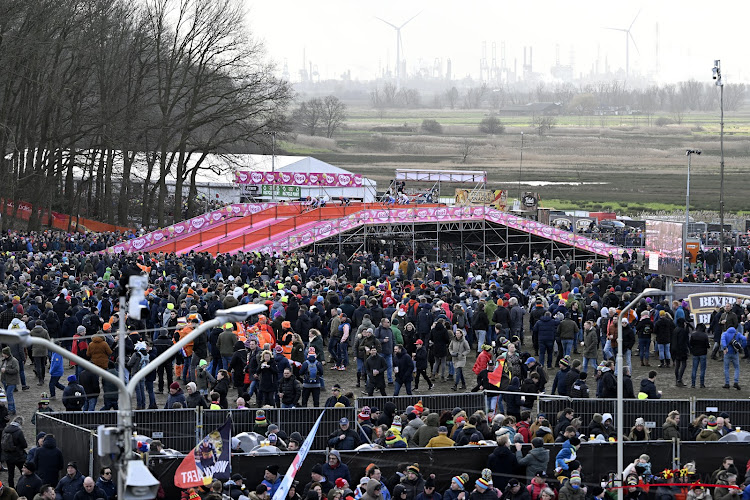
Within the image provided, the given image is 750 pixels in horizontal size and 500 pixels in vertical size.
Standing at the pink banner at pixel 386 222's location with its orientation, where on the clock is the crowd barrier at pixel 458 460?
The crowd barrier is roughly at 12 o'clock from the pink banner.

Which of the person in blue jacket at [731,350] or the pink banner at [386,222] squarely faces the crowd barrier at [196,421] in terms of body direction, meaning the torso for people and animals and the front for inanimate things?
the pink banner

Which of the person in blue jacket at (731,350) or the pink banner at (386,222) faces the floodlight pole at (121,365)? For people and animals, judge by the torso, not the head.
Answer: the pink banner

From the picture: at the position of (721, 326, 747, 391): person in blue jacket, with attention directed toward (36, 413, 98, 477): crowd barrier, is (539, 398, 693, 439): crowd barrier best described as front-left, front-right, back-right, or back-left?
front-left

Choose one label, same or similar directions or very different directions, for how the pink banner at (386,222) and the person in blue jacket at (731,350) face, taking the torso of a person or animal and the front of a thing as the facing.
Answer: very different directions

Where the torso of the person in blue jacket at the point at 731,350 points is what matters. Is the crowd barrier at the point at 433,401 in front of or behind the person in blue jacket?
behind

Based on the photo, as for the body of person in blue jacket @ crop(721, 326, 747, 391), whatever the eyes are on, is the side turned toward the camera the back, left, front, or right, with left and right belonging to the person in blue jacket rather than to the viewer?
back

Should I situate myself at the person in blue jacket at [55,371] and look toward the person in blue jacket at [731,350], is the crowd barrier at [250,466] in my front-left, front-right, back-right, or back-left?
front-right

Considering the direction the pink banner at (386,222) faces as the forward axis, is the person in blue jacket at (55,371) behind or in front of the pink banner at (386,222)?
in front

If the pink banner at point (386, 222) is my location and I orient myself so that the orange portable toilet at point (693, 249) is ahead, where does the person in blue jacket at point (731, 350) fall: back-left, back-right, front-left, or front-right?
front-right

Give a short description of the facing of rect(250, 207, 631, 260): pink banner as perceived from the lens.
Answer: facing the viewer

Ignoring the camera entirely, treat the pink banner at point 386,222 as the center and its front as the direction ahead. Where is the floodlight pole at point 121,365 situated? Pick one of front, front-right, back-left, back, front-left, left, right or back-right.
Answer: front

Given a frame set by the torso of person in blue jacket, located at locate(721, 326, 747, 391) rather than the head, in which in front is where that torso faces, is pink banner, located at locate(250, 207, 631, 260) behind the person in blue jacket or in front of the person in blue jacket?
in front

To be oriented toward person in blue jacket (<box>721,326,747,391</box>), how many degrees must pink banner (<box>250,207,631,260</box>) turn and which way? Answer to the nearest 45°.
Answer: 0° — it already faces them

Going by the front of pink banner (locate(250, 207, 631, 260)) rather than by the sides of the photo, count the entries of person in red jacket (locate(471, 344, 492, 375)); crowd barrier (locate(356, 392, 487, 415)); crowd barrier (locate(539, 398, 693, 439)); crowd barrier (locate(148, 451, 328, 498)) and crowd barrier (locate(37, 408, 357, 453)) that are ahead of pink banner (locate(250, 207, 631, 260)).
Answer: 5

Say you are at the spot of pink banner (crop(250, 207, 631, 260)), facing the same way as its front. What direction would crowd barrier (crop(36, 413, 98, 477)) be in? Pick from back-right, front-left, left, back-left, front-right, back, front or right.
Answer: front

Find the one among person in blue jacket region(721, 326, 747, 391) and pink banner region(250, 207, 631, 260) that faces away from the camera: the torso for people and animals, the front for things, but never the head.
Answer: the person in blue jacket

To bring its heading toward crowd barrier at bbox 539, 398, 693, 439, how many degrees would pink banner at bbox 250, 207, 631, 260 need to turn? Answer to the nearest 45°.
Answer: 0° — it already faces it
